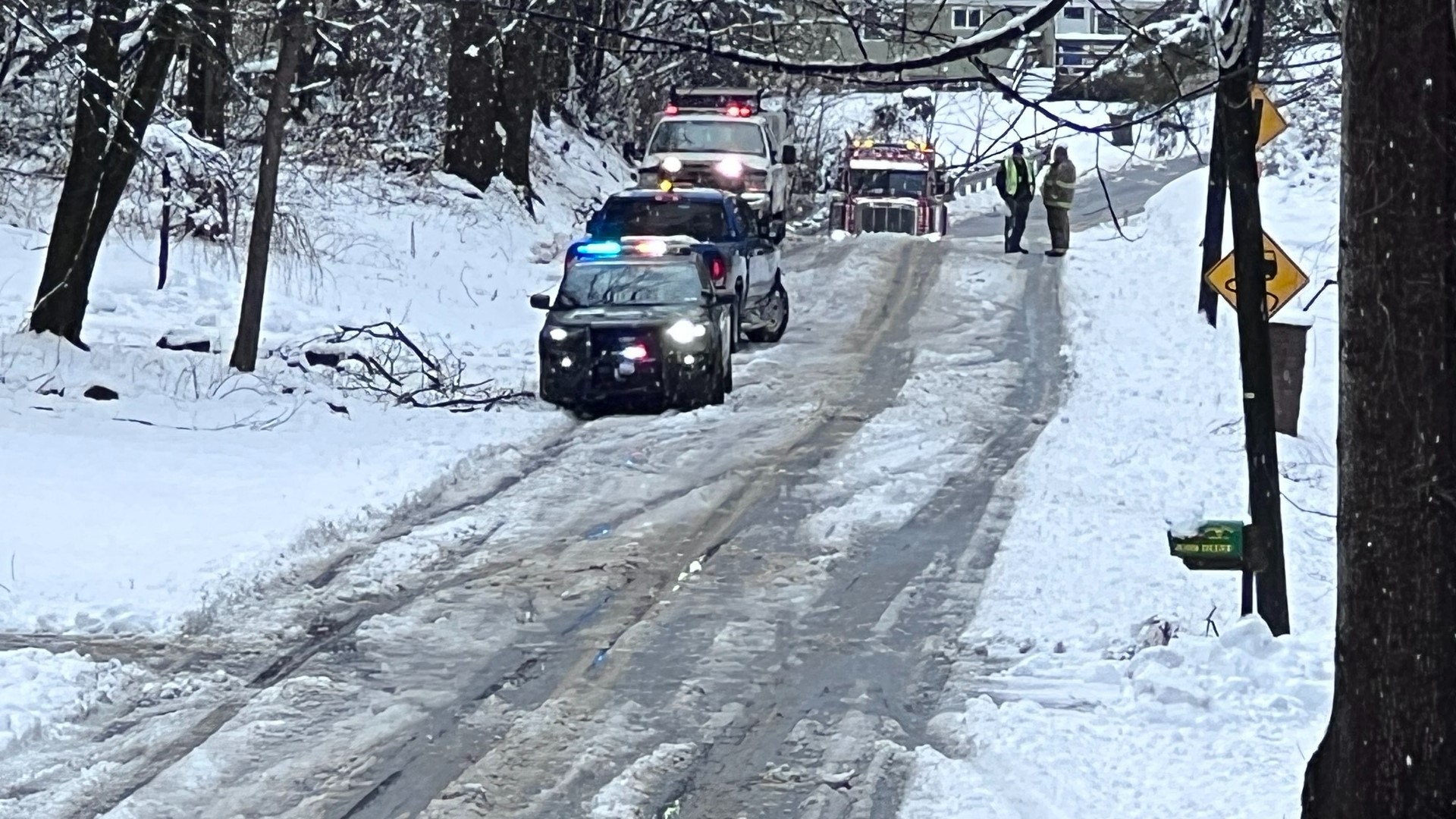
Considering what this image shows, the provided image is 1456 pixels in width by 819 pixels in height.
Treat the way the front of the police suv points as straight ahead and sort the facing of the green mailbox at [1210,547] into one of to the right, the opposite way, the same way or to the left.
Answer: to the right

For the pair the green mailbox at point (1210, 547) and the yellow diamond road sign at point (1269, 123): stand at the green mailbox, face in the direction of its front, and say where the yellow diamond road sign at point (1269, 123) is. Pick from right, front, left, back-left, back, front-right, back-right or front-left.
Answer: right

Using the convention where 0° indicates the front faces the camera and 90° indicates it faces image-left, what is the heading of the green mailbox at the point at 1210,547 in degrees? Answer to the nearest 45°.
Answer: approximately 90°

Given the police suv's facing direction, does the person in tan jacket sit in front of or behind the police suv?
behind

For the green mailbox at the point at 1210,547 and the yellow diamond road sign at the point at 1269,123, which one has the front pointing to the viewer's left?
the green mailbox

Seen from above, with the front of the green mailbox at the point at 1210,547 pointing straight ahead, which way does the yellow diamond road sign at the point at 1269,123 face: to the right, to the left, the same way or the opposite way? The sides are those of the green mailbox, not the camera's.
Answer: to the left

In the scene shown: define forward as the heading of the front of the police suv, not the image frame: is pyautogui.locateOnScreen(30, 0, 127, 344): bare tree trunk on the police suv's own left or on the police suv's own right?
on the police suv's own right

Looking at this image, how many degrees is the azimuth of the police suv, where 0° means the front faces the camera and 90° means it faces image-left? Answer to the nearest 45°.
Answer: approximately 0°

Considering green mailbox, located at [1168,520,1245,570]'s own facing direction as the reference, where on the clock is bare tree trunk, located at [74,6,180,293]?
The bare tree trunk is roughly at 1 o'clock from the green mailbox.

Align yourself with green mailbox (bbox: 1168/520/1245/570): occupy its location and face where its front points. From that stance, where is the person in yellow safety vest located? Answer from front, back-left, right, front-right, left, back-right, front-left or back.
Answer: right

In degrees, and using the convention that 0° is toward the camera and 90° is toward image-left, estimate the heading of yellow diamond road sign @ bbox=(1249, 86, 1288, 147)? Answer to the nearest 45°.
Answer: approximately 0°

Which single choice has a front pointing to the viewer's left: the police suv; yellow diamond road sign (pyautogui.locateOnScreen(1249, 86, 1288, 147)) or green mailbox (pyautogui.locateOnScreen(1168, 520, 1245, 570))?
the green mailbox
